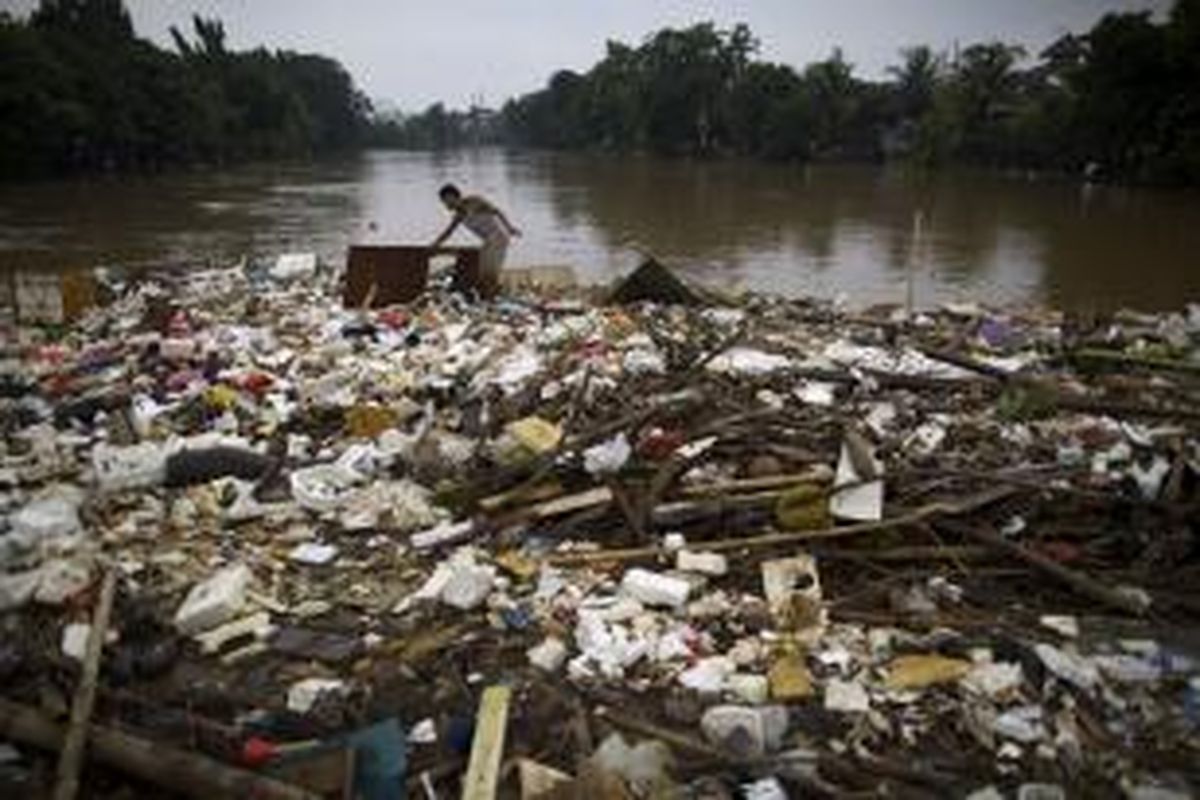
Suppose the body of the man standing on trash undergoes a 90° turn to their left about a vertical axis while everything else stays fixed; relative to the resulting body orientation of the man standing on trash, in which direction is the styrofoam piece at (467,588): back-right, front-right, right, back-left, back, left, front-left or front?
front

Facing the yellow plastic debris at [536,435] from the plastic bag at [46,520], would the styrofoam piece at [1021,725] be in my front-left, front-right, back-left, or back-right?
front-right

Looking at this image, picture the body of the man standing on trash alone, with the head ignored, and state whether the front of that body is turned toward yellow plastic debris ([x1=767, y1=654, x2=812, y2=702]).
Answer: no

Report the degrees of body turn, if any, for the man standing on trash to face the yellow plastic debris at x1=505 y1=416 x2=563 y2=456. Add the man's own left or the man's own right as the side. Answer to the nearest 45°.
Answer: approximately 90° to the man's own left

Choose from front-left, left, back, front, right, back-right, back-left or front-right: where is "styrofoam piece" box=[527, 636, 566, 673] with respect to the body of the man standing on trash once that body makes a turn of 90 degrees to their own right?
back

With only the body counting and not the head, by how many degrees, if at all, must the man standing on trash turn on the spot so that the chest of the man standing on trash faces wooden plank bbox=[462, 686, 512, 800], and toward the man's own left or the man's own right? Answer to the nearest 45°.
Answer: approximately 90° to the man's own left

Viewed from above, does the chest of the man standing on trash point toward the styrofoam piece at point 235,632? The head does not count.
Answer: no

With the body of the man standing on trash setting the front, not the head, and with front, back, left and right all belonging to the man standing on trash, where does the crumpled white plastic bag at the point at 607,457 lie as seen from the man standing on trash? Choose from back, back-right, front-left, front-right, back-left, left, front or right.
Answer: left

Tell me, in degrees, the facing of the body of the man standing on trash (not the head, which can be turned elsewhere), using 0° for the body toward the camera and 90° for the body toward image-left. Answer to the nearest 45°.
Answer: approximately 90°

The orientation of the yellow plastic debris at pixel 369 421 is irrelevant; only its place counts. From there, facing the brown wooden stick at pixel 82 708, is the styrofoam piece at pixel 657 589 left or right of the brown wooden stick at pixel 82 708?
left

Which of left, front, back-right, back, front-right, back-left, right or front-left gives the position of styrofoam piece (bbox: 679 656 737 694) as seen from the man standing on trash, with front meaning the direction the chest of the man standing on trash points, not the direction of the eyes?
left

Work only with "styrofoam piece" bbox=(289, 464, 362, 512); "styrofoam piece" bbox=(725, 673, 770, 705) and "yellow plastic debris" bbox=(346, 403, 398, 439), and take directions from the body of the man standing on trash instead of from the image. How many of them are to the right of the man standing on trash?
0

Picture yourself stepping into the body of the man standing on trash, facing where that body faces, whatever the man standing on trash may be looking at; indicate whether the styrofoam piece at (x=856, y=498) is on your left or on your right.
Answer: on your left

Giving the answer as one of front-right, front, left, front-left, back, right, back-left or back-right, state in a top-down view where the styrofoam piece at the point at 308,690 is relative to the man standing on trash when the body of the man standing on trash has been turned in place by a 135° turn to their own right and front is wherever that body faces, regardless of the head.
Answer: back-right

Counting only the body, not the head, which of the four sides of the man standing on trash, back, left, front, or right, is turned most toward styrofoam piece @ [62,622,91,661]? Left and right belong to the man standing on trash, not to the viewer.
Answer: left
